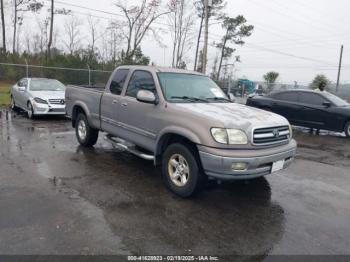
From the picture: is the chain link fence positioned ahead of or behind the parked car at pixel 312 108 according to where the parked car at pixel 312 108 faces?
behind

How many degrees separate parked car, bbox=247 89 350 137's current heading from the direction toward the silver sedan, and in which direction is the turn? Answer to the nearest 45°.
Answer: approximately 135° to its right

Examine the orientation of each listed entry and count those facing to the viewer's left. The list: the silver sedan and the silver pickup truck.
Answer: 0

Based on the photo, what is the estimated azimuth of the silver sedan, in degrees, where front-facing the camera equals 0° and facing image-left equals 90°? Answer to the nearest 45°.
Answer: approximately 315°

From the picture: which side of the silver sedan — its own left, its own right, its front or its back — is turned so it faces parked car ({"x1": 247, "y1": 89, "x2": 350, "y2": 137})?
front

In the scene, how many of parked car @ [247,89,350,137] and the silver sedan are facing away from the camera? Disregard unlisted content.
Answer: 0

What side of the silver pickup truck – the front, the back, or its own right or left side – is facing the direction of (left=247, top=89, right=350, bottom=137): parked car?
left

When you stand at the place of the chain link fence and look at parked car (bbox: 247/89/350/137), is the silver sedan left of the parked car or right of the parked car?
right

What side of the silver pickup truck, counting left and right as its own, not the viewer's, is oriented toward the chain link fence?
back

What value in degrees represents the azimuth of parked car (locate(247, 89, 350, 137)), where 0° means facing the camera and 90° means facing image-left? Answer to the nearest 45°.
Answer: approximately 315°

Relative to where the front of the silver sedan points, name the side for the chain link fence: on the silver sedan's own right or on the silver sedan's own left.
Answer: on the silver sedan's own left

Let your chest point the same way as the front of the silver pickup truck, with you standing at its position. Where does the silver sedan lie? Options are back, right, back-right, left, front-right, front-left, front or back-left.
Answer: back
